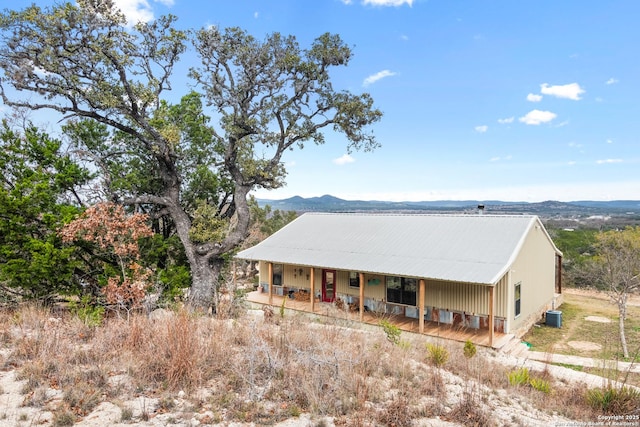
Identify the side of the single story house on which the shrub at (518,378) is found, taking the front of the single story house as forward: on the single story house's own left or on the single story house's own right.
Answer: on the single story house's own left

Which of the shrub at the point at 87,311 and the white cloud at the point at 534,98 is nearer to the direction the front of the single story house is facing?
the shrub

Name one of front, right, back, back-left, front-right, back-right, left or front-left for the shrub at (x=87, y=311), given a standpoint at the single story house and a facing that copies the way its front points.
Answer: front

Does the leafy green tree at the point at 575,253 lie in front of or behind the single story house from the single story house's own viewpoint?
behind

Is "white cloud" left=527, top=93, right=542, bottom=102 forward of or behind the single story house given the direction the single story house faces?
behind

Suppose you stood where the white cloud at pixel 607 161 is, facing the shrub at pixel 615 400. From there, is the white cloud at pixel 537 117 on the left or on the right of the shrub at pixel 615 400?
right

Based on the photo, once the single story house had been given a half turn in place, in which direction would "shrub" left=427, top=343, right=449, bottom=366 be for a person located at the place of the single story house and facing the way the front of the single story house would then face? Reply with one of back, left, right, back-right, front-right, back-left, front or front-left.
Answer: back-right

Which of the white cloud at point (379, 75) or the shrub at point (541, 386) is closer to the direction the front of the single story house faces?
the shrub

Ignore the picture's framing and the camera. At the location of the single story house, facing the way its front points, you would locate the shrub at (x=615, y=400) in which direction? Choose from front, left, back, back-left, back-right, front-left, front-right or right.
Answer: front-left

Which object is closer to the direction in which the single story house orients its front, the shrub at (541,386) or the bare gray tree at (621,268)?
the shrub

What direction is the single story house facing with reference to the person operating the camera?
facing the viewer and to the left of the viewer
